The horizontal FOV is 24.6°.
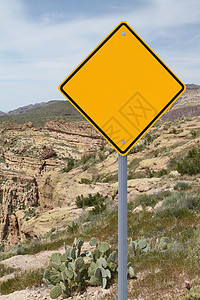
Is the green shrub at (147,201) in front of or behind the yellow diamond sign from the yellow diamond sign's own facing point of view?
behind

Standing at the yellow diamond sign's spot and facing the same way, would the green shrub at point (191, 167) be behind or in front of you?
behind

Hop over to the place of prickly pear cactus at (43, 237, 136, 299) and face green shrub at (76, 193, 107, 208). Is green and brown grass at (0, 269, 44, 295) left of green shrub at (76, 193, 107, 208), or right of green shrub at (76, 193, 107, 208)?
left

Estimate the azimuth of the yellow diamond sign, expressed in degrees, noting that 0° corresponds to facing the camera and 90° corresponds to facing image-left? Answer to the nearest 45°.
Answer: approximately 0°

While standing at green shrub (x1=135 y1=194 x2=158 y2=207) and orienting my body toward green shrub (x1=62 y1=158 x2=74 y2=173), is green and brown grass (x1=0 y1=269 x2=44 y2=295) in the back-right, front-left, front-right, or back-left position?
back-left

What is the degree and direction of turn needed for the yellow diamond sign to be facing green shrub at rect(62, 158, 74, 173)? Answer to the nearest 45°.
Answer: approximately 180°

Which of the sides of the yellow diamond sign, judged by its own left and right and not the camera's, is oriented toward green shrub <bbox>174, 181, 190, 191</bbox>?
back

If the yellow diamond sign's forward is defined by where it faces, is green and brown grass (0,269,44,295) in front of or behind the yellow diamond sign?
behind

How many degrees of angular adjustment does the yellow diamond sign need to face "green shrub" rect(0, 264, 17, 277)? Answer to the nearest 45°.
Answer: approximately 135° to its right

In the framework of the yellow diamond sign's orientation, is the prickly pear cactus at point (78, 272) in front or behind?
behind
